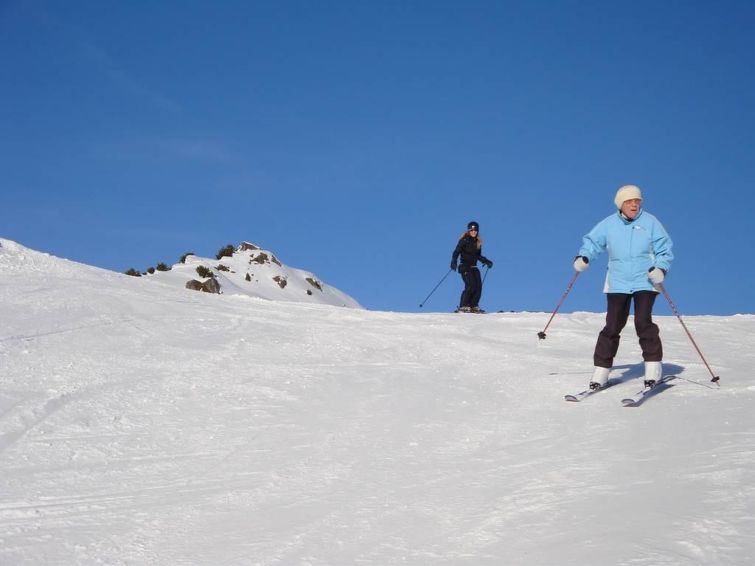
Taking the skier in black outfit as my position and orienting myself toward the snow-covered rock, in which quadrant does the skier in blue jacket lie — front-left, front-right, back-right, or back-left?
back-left

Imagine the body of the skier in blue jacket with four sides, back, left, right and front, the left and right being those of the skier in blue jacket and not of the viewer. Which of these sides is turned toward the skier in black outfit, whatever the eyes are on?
back

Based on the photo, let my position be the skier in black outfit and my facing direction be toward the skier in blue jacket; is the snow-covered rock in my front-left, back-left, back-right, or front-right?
back-right

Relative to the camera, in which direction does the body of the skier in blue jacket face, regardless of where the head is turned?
toward the camera

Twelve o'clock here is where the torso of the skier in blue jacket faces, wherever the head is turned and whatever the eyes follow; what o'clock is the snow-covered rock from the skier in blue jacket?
The snow-covered rock is roughly at 5 o'clock from the skier in blue jacket.

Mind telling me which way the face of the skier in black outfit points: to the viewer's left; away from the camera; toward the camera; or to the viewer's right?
toward the camera
